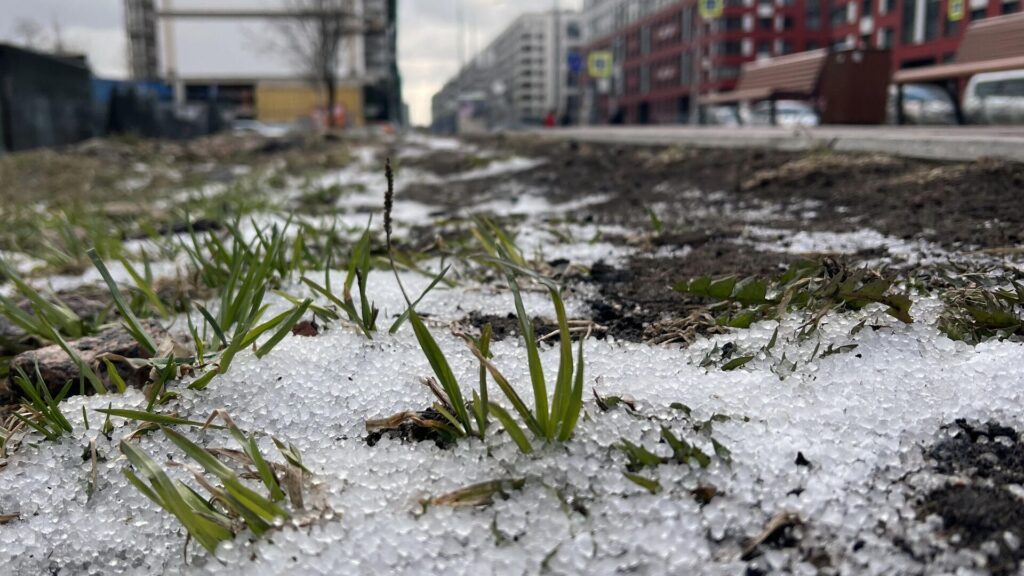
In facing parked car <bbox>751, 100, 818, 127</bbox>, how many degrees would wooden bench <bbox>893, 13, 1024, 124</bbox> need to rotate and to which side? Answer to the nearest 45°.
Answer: approximately 135° to its right

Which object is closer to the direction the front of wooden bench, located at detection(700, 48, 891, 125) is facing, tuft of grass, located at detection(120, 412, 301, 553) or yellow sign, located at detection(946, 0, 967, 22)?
the tuft of grass

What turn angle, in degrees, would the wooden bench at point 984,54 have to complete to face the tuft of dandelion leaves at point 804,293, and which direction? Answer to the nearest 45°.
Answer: approximately 45° to its left

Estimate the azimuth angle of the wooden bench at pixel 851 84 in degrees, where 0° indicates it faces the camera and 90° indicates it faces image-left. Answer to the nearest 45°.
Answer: approximately 45°

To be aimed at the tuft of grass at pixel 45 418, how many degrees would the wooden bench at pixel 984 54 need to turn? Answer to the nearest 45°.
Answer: approximately 45° to its left

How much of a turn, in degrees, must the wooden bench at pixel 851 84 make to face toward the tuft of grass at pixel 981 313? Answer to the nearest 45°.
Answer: approximately 45° to its left

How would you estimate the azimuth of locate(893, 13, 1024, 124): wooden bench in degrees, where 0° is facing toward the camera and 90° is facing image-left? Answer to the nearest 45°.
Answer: approximately 45°
